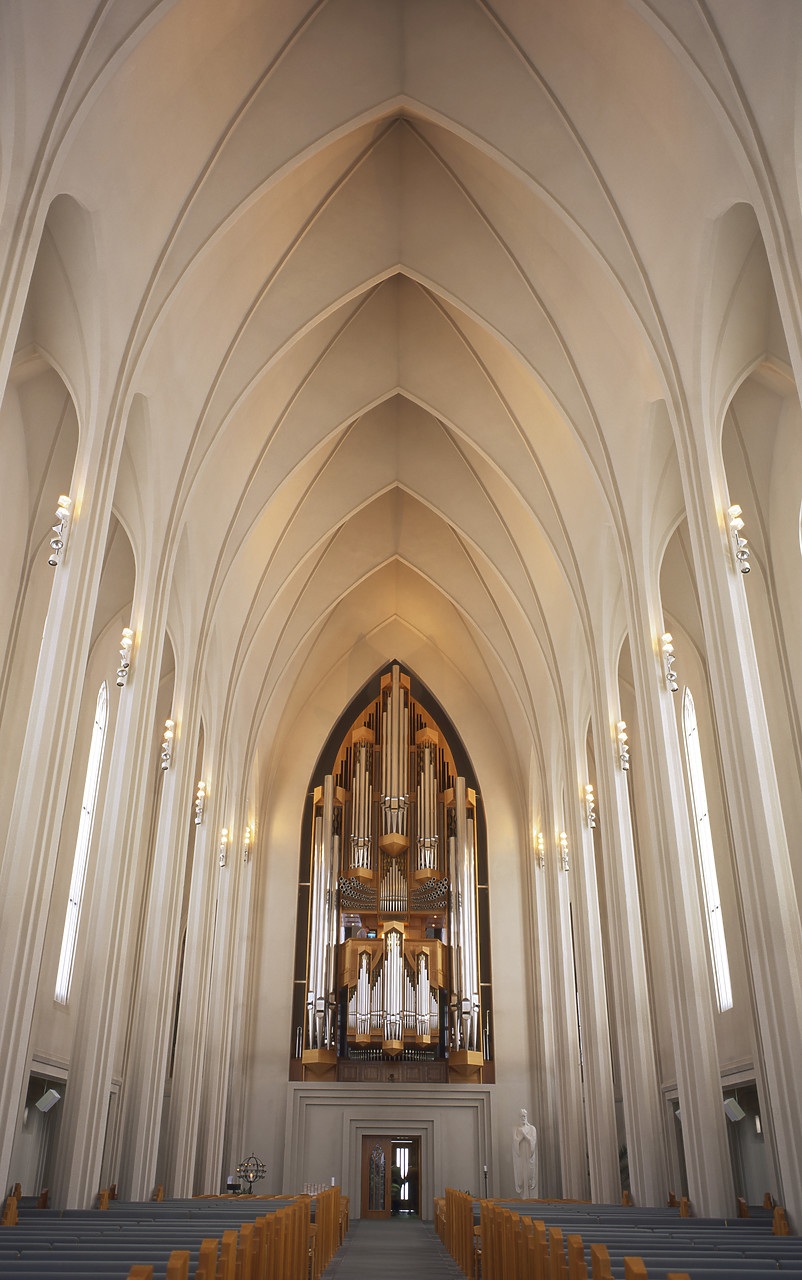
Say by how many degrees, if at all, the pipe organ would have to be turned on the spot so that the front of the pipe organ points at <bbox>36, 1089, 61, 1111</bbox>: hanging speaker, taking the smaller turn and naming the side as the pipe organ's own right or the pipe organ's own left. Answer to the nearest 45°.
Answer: approximately 45° to the pipe organ's own right

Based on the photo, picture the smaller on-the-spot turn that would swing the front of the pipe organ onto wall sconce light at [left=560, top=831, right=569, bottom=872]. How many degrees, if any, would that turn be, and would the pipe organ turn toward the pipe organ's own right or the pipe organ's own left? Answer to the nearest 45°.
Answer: approximately 45° to the pipe organ's own left

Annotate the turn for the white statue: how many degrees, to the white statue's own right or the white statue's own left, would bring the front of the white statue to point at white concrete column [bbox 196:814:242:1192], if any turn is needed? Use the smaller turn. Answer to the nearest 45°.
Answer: approximately 90° to the white statue's own right

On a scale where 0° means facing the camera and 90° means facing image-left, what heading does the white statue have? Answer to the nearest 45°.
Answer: approximately 0°

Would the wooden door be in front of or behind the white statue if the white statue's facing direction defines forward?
behind

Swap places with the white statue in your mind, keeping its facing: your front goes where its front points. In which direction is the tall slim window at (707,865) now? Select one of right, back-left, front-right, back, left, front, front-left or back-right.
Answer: front-left

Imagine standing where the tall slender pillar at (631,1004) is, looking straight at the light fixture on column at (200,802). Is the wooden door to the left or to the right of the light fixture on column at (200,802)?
right

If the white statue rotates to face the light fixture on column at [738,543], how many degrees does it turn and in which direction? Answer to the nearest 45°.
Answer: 0° — it already faces it

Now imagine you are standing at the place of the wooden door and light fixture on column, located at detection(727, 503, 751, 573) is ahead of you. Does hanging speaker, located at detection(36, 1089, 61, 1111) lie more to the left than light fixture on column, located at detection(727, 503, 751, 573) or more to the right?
right

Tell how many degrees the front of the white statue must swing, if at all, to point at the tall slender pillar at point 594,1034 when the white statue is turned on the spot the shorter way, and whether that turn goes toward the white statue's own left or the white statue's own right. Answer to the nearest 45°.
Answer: approximately 45° to the white statue's own left

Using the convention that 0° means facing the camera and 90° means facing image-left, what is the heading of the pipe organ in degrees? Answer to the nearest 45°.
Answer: approximately 0°

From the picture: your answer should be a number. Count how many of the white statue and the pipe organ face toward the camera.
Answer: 2

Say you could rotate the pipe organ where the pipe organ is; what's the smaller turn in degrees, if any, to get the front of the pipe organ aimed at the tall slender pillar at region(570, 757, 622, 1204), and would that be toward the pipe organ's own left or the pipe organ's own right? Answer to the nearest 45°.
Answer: approximately 45° to the pipe organ's own left
